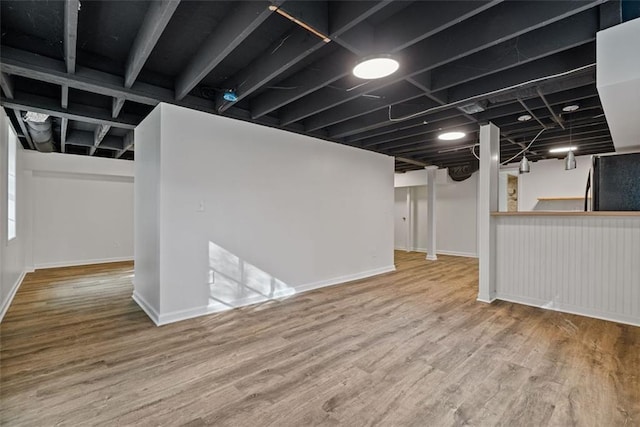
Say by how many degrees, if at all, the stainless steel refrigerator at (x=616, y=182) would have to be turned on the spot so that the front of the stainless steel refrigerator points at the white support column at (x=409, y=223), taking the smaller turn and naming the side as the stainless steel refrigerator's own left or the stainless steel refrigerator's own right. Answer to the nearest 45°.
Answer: approximately 45° to the stainless steel refrigerator's own right

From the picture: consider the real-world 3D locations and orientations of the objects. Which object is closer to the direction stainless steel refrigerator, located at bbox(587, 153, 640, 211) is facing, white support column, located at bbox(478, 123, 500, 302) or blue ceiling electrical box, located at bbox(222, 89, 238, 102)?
the white support column

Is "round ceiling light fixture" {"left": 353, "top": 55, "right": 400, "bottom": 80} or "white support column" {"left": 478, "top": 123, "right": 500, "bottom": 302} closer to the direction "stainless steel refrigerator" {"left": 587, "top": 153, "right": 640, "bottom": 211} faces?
the white support column

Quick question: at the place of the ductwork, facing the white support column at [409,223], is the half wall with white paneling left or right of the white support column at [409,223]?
right

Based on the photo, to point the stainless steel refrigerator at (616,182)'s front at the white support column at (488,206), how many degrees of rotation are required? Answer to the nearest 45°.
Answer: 0° — it already faces it
